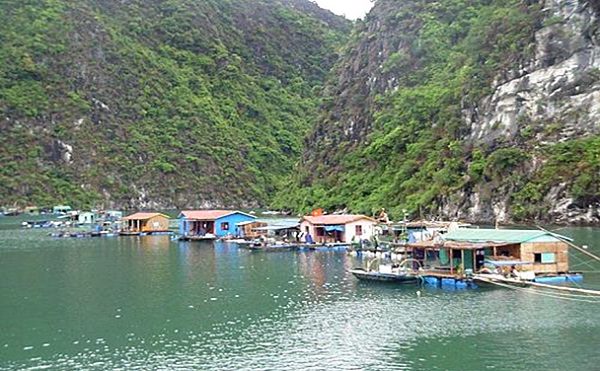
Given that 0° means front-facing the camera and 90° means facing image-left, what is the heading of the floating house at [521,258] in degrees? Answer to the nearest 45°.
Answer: approximately 45°
